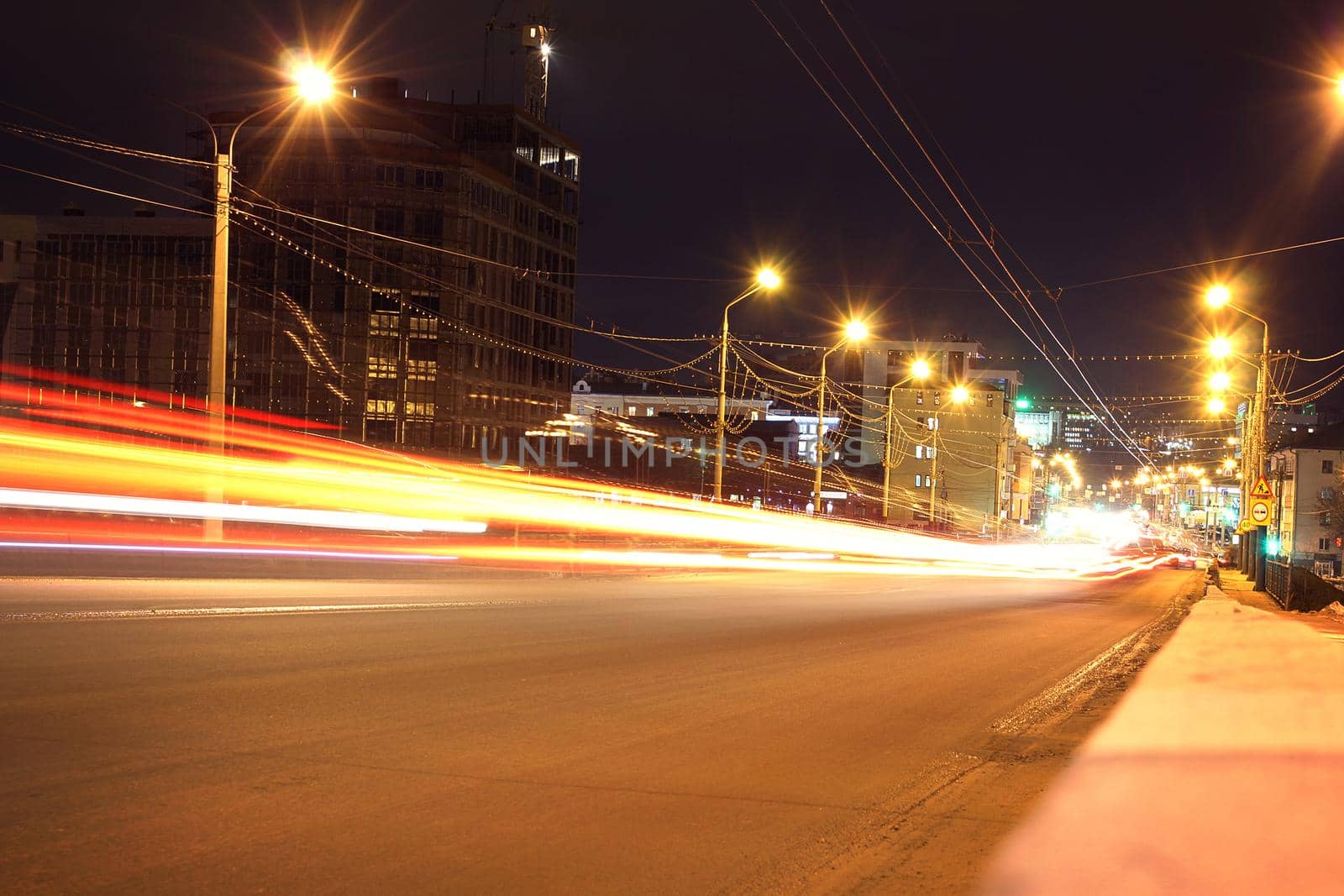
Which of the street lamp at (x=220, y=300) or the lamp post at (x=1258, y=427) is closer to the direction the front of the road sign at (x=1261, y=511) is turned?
the street lamp

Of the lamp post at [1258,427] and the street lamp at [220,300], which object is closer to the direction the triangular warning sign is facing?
the street lamp

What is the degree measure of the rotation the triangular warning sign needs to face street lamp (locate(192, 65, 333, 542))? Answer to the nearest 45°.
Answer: approximately 45° to its right

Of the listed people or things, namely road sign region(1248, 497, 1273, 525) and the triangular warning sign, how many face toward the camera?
2

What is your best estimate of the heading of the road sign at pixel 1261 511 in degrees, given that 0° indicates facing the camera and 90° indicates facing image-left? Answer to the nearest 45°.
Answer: approximately 0°
